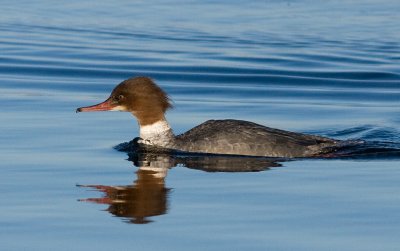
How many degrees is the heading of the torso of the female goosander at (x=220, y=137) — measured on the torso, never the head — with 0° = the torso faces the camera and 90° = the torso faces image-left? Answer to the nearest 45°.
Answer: approximately 90°
